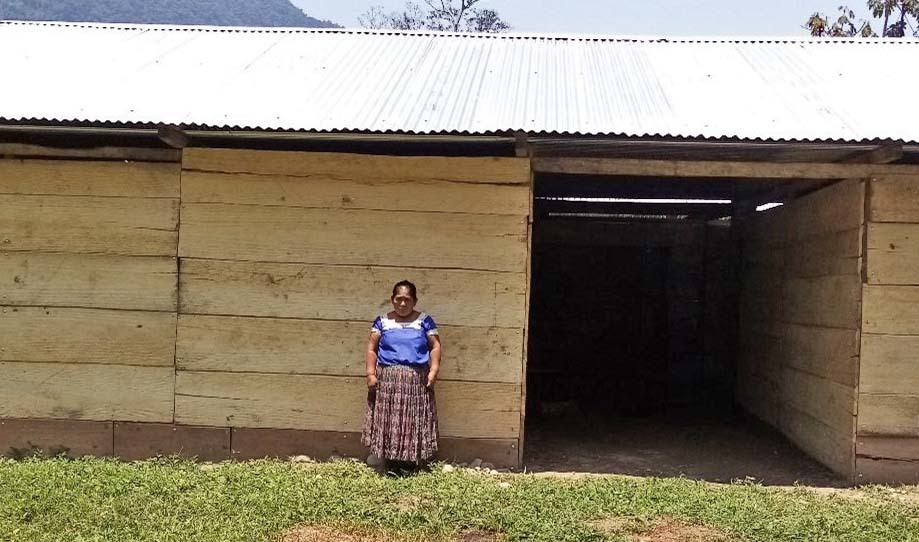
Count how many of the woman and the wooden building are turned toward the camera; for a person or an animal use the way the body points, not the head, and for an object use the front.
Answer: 2

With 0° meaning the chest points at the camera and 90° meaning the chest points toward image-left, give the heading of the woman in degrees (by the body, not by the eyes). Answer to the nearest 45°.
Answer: approximately 0°

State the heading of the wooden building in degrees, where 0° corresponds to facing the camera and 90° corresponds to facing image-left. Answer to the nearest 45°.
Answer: approximately 0°
